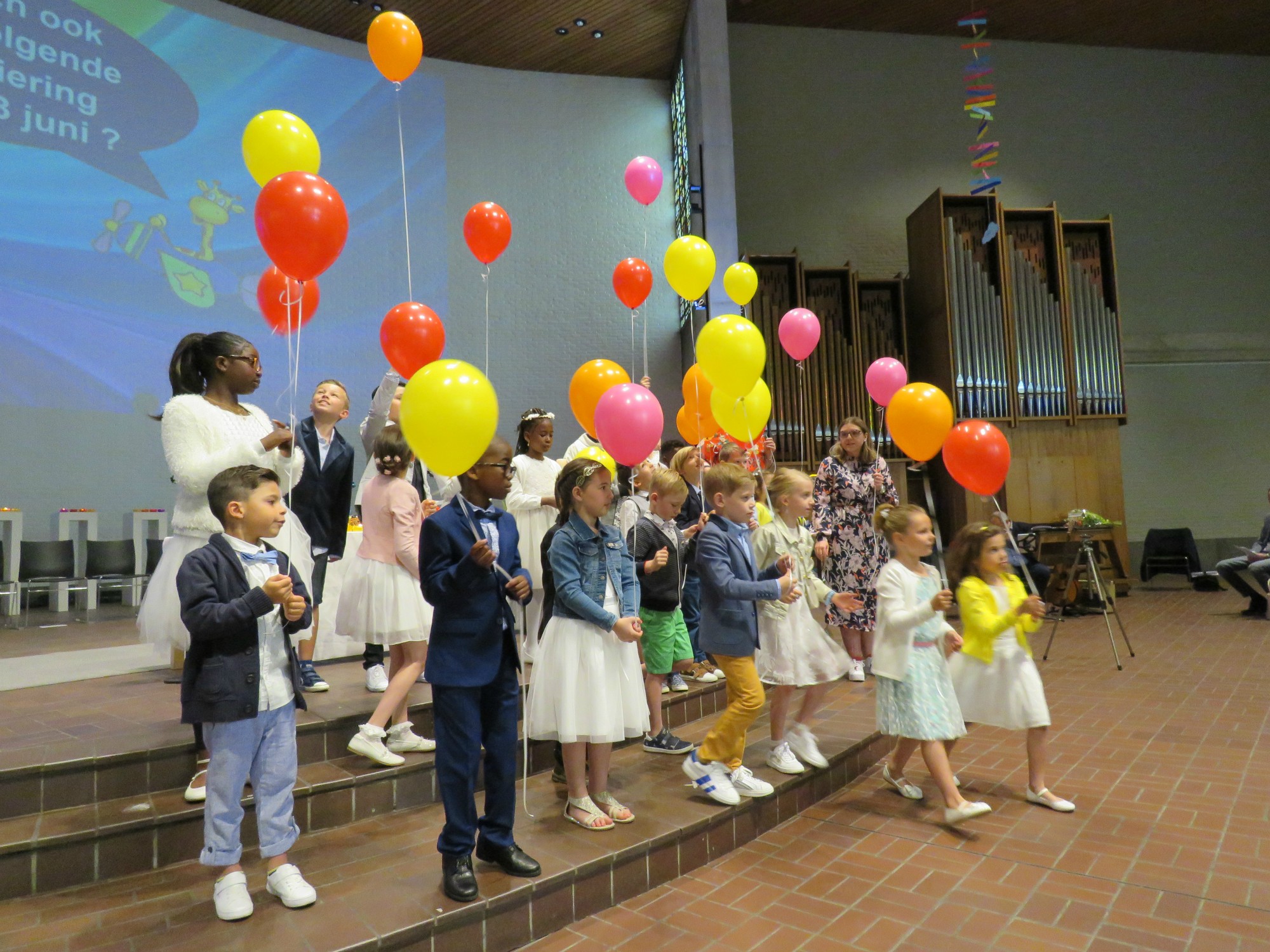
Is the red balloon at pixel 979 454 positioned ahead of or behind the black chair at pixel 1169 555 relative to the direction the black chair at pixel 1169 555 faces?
ahead

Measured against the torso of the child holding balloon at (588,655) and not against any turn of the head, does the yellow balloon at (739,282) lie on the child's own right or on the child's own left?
on the child's own left

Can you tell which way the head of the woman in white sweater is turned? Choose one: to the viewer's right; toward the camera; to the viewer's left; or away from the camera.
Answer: to the viewer's right

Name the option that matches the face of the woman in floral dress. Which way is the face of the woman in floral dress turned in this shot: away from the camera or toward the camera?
toward the camera

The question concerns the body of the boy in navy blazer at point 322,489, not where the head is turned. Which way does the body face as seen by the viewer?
toward the camera

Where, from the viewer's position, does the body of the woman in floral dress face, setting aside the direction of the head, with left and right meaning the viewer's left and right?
facing the viewer

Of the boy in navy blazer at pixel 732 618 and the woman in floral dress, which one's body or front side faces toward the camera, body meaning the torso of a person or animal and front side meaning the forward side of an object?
the woman in floral dress

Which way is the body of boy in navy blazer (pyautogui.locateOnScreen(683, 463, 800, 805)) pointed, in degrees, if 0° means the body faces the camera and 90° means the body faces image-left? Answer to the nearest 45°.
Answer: approximately 270°

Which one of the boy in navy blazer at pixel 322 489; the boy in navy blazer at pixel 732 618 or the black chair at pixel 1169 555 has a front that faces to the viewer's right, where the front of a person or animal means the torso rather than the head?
the boy in navy blazer at pixel 732 618

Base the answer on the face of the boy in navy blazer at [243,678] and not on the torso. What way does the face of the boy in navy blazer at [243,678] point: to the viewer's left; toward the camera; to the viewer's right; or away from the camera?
to the viewer's right

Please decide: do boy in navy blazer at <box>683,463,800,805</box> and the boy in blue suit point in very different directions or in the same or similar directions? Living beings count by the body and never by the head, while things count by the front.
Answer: same or similar directions

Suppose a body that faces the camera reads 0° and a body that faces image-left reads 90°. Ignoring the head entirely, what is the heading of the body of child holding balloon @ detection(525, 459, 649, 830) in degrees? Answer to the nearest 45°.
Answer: approximately 315°

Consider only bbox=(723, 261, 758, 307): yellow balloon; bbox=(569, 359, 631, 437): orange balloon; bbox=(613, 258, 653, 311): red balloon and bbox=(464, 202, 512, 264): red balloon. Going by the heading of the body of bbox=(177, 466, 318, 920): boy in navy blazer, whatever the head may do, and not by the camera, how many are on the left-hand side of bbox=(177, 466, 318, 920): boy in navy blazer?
4

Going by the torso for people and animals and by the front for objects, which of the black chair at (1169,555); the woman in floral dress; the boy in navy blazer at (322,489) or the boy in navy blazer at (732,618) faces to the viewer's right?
the boy in navy blazer at (732,618)

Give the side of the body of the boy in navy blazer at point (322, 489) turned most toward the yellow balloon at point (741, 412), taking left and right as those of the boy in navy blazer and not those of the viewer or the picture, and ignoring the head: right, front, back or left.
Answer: left

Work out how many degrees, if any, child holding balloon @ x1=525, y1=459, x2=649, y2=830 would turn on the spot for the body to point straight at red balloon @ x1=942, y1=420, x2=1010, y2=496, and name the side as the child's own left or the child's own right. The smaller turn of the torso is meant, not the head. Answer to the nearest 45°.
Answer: approximately 90° to the child's own left

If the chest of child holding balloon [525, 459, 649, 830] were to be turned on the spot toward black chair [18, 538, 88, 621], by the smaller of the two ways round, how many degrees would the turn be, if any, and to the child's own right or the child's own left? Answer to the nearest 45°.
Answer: approximately 180°
